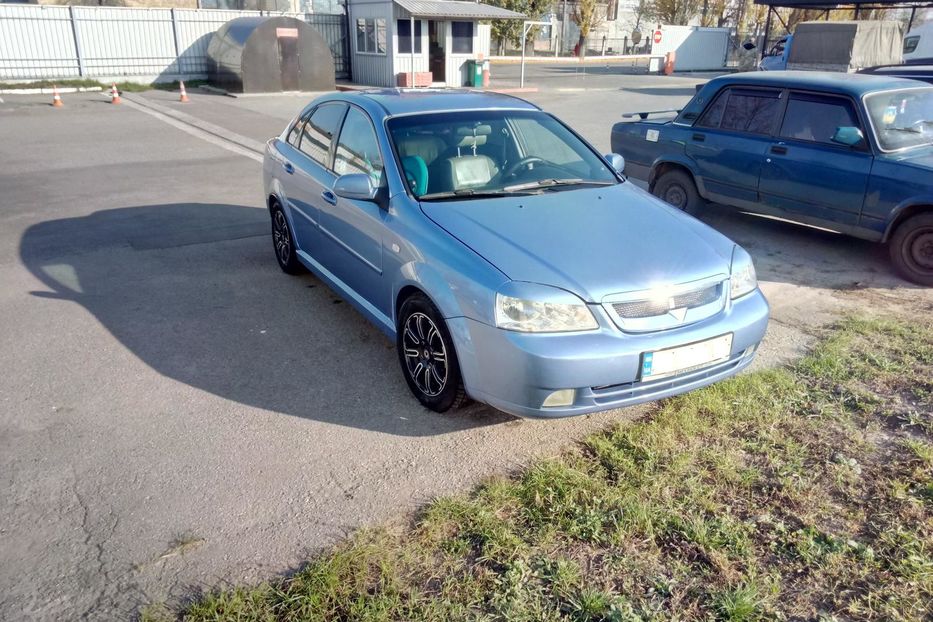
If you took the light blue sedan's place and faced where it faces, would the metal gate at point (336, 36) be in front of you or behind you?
behind

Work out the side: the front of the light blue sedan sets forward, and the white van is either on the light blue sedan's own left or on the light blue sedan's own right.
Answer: on the light blue sedan's own left

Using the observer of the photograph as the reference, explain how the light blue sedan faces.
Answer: facing the viewer and to the right of the viewer

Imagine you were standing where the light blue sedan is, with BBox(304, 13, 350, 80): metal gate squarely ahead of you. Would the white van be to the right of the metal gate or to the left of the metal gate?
right

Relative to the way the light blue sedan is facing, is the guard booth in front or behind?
behind

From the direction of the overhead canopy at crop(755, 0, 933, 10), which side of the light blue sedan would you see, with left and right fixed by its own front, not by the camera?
left

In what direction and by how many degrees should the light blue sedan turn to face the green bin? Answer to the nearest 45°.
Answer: approximately 135° to its left

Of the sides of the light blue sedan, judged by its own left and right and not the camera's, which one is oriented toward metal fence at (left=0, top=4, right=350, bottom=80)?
back

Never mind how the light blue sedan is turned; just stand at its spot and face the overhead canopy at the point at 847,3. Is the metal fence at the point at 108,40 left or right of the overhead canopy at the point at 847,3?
left

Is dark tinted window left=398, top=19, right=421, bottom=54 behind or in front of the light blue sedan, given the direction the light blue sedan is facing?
behind
